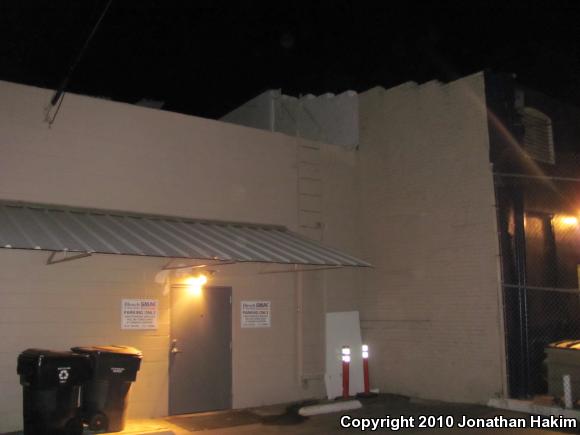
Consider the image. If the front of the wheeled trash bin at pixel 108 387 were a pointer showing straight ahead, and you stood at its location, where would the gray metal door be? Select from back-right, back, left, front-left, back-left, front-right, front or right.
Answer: front-left

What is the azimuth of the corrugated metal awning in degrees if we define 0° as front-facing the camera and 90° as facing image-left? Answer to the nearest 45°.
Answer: approximately 315°

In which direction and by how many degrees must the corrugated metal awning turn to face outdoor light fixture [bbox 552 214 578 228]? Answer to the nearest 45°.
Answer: approximately 45° to its left

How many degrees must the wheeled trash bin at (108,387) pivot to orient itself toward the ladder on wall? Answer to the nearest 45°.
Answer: approximately 45° to its left

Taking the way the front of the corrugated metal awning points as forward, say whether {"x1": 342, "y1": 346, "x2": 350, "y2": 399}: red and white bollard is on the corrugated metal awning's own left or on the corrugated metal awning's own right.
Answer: on the corrugated metal awning's own left
